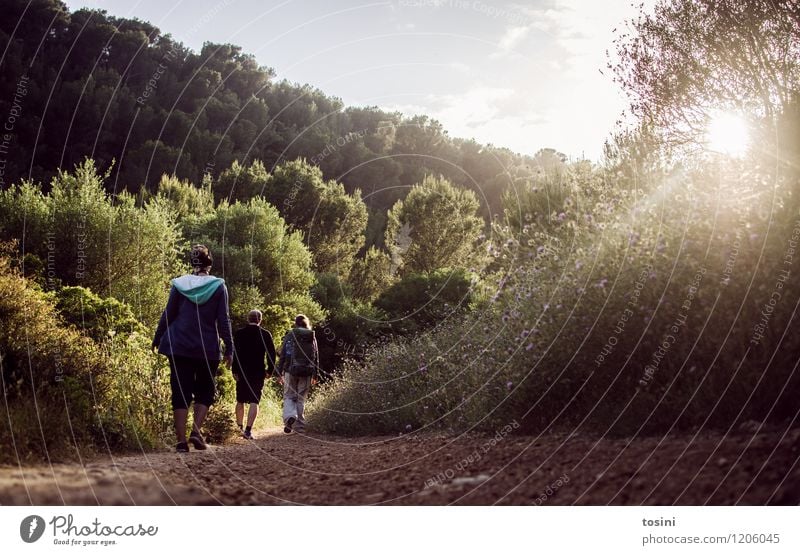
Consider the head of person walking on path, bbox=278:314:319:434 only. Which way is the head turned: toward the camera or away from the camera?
away from the camera

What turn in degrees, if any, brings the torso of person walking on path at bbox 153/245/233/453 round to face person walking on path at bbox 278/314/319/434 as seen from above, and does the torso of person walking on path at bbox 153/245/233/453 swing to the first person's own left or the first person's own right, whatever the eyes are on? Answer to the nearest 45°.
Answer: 0° — they already face them

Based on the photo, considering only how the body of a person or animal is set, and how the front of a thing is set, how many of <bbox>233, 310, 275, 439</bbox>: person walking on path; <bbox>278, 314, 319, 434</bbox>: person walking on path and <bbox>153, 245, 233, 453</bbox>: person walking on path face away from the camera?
3

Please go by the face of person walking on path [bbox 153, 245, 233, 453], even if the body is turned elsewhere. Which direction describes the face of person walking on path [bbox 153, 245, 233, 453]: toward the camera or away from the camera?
away from the camera

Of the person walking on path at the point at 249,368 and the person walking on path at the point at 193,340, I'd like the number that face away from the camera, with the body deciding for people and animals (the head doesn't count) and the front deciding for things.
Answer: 2

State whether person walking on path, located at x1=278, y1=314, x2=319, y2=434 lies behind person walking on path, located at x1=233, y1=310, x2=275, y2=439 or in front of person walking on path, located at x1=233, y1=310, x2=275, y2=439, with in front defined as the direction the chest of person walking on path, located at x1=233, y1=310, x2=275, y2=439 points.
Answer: in front

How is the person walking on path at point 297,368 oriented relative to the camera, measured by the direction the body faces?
away from the camera

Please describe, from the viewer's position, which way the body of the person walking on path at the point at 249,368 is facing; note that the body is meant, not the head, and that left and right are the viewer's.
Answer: facing away from the viewer

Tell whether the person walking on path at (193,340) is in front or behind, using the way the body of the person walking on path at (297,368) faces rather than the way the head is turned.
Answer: behind

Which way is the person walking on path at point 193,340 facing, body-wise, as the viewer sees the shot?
away from the camera

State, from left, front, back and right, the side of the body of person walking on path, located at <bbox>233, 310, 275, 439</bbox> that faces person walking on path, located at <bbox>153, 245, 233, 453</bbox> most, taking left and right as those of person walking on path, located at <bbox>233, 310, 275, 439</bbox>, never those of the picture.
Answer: back
